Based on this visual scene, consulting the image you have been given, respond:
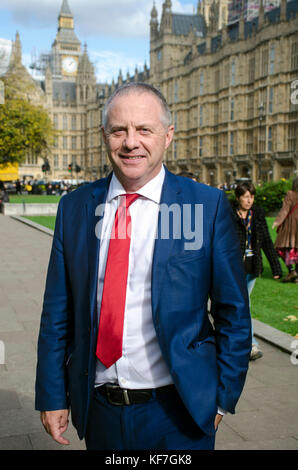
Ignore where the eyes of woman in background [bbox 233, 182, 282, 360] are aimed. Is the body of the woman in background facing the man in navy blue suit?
yes

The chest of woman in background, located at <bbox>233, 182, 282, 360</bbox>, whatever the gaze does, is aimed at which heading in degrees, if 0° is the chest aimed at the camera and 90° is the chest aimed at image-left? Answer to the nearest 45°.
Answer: approximately 0°

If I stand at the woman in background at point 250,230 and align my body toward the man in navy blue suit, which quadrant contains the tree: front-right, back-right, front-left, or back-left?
back-right

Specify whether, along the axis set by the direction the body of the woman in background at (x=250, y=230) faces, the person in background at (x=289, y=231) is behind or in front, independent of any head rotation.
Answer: behind

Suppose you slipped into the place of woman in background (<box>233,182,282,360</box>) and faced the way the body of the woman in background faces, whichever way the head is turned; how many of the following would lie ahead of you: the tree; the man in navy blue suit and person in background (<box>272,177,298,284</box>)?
1

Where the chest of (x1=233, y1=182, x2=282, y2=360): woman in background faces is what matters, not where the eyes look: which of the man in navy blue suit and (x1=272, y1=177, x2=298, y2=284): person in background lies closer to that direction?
the man in navy blue suit

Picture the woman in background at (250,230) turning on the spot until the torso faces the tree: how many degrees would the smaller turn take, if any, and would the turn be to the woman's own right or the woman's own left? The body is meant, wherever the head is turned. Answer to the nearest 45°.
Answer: approximately 135° to the woman's own right
